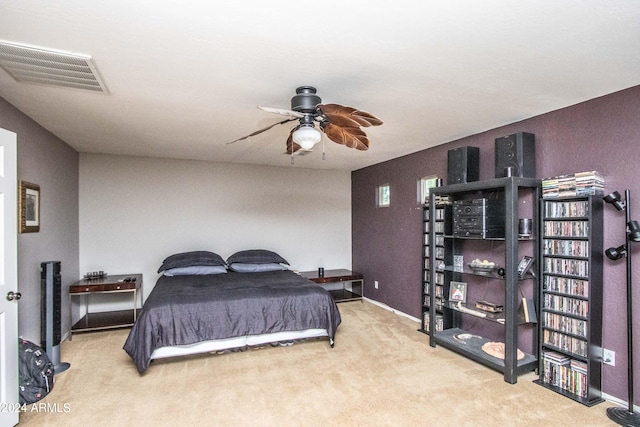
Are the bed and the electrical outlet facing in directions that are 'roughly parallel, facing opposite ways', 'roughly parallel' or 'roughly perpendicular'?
roughly perpendicular

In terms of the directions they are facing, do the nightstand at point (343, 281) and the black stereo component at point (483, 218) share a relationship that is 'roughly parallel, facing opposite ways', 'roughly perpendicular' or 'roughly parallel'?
roughly perpendicular

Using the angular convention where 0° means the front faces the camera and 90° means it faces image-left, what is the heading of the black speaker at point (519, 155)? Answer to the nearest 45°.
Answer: approximately 45°

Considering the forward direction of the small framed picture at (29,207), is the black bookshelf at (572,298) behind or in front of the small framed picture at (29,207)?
in front

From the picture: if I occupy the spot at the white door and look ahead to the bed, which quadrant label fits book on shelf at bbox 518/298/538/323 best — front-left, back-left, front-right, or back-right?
front-right

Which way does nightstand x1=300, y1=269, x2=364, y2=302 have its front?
toward the camera

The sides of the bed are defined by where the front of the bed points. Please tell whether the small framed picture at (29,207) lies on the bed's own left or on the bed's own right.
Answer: on the bed's own right

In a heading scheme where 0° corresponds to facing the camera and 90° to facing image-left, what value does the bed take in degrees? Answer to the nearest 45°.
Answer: approximately 0°

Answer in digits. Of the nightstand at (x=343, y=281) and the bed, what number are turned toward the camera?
2

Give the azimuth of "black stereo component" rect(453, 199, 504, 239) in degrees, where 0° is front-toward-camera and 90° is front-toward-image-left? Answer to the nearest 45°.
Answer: approximately 45°

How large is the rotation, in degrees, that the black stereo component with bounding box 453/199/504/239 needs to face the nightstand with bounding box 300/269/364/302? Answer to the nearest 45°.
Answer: approximately 90° to its right

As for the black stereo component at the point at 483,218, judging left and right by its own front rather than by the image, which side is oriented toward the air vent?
front

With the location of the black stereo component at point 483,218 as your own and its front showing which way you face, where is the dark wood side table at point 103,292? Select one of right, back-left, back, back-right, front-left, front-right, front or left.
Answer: front-right

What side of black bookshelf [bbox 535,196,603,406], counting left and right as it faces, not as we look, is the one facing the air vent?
front
